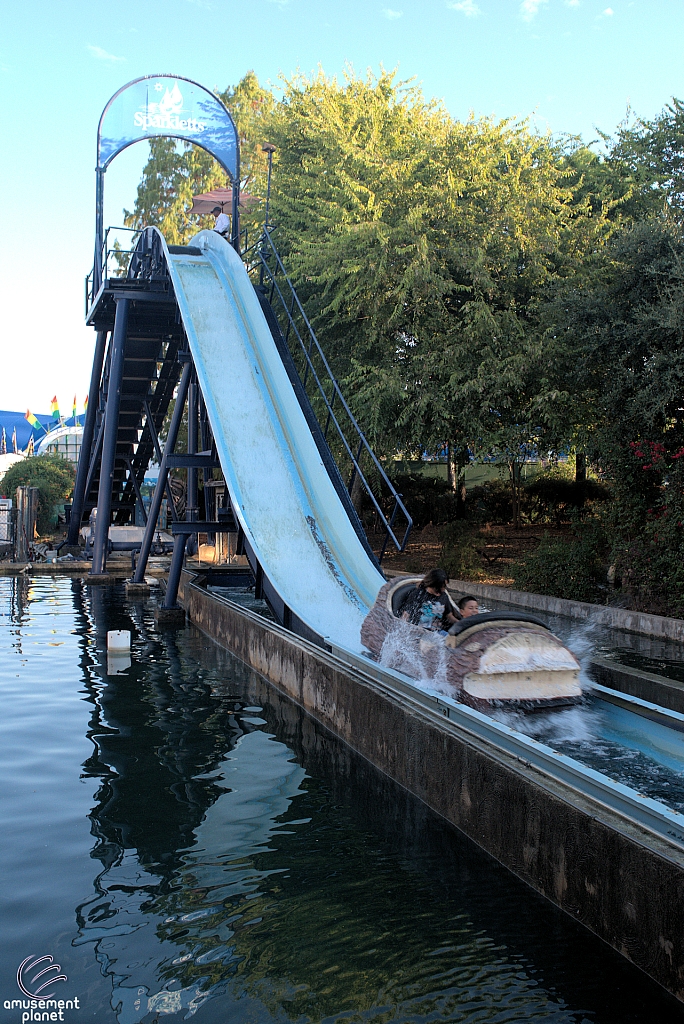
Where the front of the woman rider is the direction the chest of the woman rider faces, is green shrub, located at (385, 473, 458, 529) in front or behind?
behind

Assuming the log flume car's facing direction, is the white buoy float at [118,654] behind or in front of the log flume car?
behind

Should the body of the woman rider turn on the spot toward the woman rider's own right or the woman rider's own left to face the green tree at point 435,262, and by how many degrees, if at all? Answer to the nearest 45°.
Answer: approximately 135° to the woman rider's own left

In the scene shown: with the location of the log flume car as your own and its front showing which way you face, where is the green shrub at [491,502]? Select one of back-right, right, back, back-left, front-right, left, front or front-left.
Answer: back-left

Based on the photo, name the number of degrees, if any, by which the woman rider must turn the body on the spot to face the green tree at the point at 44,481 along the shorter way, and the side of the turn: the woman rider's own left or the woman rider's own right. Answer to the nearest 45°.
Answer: approximately 180°

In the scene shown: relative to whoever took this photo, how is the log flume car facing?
facing the viewer and to the right of the viewer

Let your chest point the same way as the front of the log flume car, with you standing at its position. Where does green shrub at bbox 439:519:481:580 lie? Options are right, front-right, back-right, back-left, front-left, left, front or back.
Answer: back-left

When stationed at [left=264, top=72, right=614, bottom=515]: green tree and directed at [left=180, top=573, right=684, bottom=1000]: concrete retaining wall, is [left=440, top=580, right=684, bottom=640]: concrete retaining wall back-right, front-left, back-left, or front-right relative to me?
front-left

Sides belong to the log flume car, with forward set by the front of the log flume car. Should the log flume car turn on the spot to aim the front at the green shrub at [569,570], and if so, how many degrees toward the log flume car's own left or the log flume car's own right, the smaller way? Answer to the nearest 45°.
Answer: approximately 135° to the log flume car's own left

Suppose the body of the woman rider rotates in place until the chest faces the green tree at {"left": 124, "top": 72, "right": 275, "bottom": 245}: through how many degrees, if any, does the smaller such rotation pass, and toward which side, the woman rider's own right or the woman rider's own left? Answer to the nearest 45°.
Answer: approximately 135° to the woman rider's own left

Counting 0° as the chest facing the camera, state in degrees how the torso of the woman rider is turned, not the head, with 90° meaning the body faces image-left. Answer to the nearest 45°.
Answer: approximately 315°

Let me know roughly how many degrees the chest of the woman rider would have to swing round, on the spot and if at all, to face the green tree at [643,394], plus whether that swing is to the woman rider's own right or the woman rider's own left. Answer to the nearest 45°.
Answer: approximately 90° to the woman rider's own left

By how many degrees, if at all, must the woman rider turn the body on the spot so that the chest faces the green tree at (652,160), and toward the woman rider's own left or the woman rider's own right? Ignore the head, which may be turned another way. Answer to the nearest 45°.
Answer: approximately 135° to the woman rider's own left

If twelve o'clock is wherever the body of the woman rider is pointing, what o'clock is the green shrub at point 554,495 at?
The green shrub is roughly at 8 o'clock from the woman rider.

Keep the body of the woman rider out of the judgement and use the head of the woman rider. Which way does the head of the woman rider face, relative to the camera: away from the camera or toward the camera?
toward the camera
